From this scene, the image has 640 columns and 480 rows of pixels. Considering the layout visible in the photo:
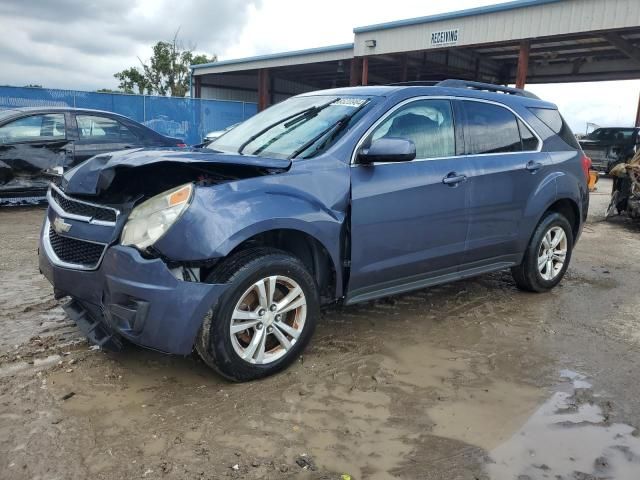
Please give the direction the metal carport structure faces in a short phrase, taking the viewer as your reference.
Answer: facing the viewer and to the left of the viewer

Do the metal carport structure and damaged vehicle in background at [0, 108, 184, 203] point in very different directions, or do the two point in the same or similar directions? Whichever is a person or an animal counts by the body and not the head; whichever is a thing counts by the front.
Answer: same or similar directions

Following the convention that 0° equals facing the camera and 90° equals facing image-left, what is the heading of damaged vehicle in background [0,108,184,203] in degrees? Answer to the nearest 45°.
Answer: approximately 90°

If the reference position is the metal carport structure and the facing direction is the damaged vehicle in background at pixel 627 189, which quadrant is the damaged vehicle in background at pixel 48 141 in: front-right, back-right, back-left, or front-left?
front-right

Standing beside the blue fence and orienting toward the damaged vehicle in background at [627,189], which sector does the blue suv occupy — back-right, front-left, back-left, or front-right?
front-right

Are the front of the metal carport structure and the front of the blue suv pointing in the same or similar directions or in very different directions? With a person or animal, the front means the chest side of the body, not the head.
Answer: same or similar directions

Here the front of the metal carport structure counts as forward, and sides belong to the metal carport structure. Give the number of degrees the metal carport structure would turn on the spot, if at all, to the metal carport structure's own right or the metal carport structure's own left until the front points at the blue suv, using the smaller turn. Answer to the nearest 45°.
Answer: approximately 45° to the metal carport structure's own left

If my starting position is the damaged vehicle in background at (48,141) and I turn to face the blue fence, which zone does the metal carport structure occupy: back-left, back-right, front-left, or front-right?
front-right

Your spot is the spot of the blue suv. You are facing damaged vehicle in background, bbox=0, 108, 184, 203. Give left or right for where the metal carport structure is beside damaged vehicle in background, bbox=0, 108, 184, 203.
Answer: right

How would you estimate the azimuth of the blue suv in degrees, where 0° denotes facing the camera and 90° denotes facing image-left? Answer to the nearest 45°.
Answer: approximately 45°

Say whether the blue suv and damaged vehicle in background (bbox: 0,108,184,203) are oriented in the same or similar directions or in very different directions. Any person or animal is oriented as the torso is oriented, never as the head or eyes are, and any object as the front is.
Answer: same or similar directions

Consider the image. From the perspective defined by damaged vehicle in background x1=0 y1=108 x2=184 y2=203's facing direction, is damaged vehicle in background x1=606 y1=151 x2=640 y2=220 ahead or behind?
behind

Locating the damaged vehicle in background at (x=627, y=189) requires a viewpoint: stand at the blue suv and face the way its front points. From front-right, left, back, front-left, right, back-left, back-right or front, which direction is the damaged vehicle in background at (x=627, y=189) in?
back

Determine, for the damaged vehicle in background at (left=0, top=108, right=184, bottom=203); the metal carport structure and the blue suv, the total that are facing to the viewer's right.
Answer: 0

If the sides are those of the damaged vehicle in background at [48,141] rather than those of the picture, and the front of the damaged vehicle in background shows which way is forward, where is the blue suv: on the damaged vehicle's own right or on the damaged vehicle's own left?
on the damaged vehicle's own left

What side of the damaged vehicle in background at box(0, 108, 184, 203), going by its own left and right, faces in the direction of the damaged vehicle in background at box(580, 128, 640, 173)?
back
